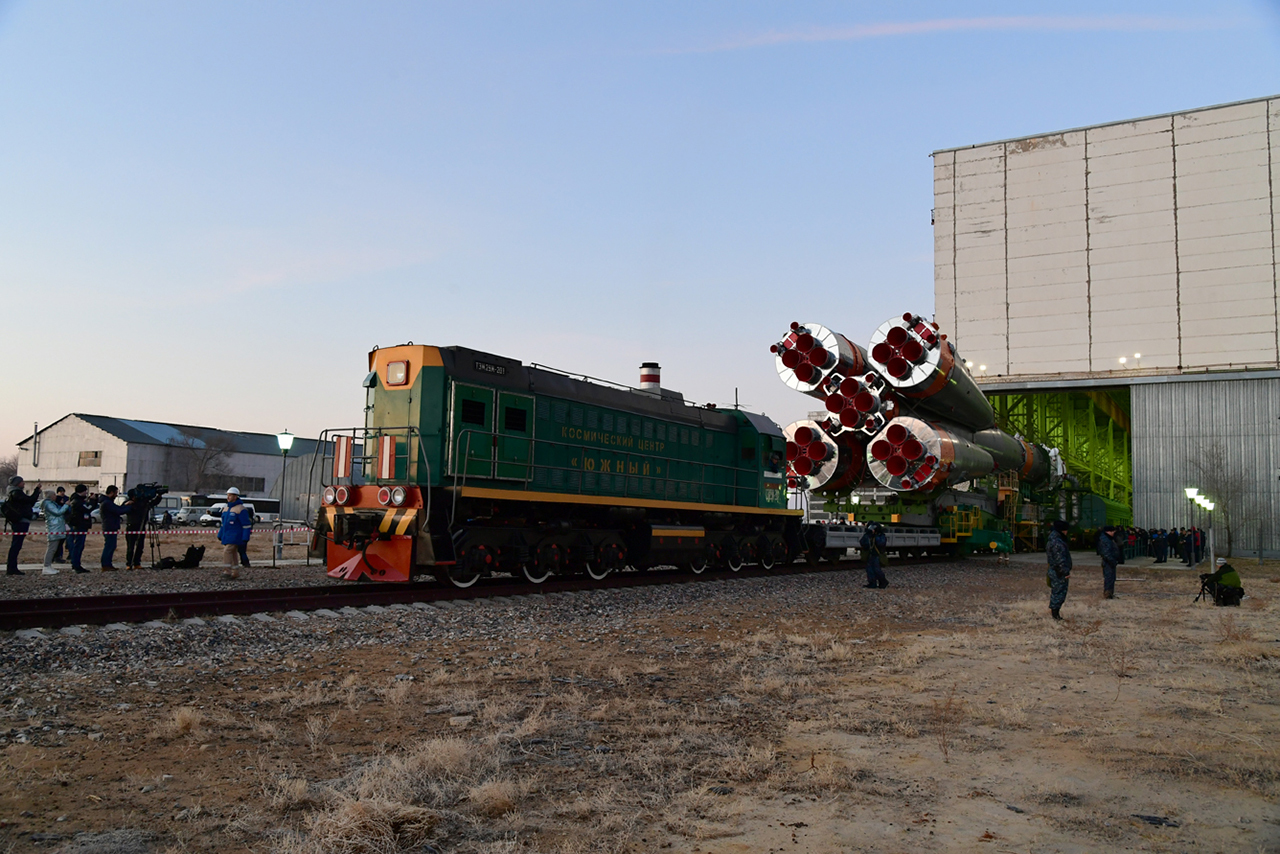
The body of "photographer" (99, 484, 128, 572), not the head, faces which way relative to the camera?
to the viewer's right

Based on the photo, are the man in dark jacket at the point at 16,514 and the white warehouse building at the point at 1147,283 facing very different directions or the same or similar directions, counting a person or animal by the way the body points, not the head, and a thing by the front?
very different directions

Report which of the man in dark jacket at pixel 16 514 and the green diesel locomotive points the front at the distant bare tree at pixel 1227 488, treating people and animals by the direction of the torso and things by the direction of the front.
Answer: the man in dark jacket

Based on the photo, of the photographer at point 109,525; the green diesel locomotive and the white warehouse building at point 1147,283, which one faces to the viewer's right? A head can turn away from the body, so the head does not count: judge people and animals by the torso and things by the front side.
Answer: the photographer

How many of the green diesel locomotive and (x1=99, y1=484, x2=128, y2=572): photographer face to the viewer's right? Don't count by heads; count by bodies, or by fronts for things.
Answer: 1

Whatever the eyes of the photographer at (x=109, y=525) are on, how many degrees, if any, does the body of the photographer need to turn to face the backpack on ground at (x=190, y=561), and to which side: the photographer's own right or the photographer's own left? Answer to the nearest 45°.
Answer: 0° — they already face it

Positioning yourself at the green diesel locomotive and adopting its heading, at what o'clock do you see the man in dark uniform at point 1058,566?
The man in dark uniform is roughly at 8 o'clock from the green diesel locomotive.

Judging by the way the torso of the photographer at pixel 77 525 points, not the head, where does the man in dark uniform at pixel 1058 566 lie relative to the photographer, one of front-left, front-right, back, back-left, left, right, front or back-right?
front-right

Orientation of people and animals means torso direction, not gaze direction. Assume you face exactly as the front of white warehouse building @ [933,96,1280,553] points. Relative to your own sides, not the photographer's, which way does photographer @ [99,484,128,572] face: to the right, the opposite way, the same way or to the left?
the opposite way

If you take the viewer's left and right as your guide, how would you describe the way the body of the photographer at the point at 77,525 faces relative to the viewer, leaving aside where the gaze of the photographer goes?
facing to the right of the viewer

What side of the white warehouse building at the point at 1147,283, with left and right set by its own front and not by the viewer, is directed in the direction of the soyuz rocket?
front

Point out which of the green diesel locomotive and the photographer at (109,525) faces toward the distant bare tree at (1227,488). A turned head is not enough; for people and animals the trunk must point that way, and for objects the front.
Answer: the photographer

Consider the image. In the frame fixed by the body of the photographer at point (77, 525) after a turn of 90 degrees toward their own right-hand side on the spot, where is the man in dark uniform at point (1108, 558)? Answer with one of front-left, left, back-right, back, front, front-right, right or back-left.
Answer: front-left

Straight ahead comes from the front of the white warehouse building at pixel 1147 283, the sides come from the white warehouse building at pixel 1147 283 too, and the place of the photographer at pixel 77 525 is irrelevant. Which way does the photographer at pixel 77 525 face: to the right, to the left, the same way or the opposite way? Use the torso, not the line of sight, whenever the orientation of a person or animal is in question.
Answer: the opposite way

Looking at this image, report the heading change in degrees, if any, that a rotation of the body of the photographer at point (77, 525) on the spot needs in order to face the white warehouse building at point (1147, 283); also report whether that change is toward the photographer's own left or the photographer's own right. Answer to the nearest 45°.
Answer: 0° — they already face it

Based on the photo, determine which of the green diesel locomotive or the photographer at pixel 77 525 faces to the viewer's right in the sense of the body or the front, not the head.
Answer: the photographer
